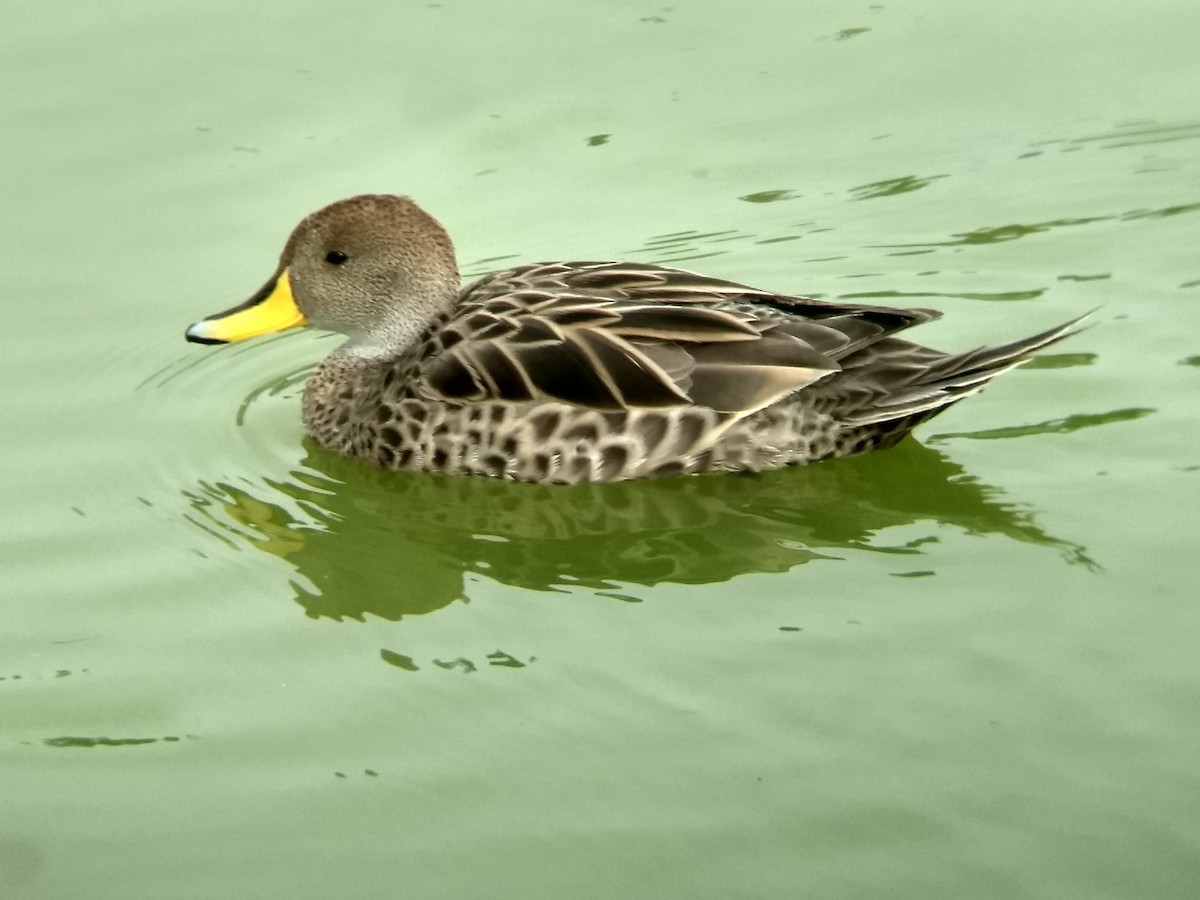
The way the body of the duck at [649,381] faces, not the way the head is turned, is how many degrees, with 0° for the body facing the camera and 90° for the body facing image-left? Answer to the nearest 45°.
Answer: approximately 90°
